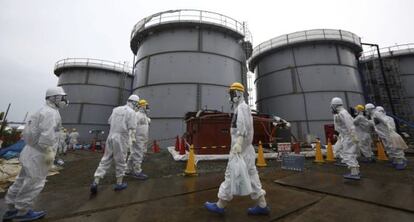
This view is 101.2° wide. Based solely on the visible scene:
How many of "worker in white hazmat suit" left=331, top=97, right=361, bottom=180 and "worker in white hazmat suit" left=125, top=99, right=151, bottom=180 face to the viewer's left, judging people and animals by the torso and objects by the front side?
1

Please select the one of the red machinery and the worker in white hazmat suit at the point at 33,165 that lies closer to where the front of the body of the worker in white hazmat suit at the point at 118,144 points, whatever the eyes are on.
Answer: the red machinery

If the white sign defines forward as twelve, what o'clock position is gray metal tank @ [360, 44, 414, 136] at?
The gray metal tank is roughly at 7 o'clock from the white sign.

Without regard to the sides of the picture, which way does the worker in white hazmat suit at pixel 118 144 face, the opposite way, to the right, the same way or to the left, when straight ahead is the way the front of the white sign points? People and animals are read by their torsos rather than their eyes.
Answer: the opposite way

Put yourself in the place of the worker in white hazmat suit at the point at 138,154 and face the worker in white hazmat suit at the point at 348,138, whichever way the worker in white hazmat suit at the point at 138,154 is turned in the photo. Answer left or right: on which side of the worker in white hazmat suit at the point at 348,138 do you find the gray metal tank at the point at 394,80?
left

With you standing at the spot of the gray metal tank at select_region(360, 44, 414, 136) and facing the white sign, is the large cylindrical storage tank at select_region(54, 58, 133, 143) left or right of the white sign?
right
